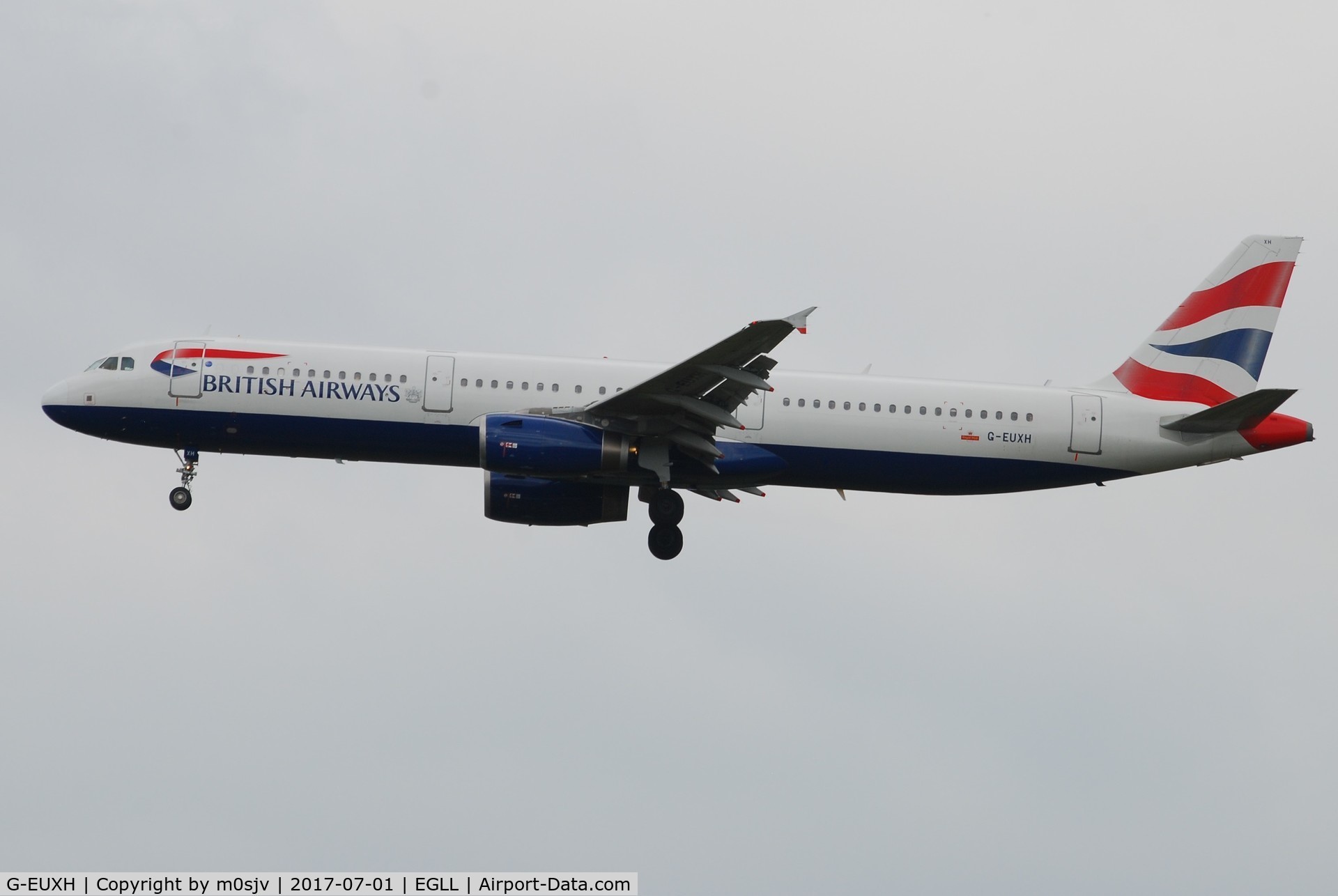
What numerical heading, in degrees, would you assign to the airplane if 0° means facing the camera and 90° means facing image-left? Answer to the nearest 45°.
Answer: approximately 90°
